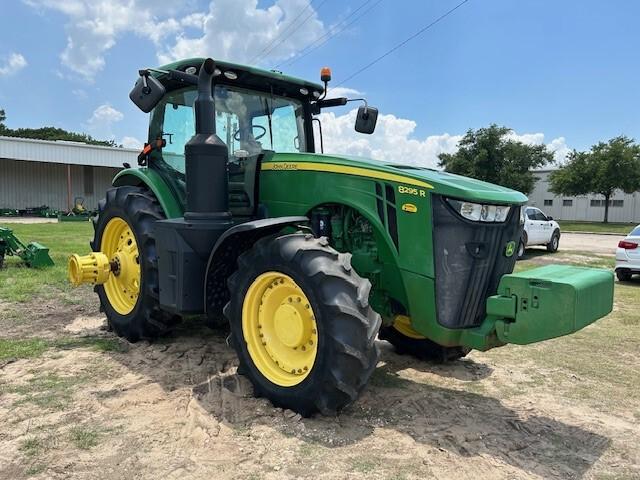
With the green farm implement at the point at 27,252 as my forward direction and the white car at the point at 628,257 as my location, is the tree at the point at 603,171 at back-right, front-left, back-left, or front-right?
back-right

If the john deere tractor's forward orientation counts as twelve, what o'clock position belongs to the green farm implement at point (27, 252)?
The green farm implement is roughly at 6 o'clock from the john deere tractor.

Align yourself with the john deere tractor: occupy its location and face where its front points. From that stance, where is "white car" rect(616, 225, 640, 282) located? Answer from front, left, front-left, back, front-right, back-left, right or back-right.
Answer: left

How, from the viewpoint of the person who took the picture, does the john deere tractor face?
facing the viewer and to the right of the viewer

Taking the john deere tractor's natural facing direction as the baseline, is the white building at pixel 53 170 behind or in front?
behind

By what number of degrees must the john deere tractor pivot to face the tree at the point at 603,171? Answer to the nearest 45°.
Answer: approximately 90° to its left

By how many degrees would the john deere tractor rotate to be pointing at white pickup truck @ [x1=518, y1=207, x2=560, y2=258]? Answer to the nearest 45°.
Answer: approximately 90° to its left

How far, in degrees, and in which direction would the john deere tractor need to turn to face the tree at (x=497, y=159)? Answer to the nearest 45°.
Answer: approximately 135° to its left
